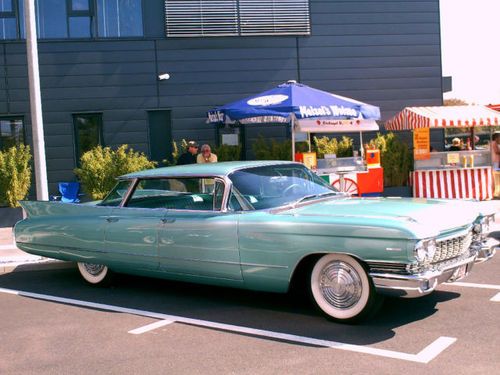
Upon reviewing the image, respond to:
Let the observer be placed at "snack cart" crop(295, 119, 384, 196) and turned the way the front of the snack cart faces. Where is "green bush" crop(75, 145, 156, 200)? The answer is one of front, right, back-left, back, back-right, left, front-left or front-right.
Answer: right

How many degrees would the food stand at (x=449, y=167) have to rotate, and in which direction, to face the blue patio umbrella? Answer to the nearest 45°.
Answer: approximately 45° to its right

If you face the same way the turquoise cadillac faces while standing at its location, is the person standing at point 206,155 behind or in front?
behind

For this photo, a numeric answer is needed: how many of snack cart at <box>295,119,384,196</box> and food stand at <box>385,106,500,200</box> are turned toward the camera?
2

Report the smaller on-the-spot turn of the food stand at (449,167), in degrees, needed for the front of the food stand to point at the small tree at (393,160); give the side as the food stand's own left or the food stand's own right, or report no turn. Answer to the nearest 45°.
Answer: approximately 135° to the food stand's own right

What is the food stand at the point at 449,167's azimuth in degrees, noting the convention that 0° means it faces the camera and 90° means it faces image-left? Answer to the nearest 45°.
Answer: approximately 0°

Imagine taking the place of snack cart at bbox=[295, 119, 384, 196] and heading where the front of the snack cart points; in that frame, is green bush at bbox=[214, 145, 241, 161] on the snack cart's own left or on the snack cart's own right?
on the snack cart's own right

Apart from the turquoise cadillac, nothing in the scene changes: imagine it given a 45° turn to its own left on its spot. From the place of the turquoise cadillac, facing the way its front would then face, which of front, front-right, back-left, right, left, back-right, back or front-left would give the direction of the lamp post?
back-left

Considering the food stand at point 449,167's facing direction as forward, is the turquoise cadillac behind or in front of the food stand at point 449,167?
in front
